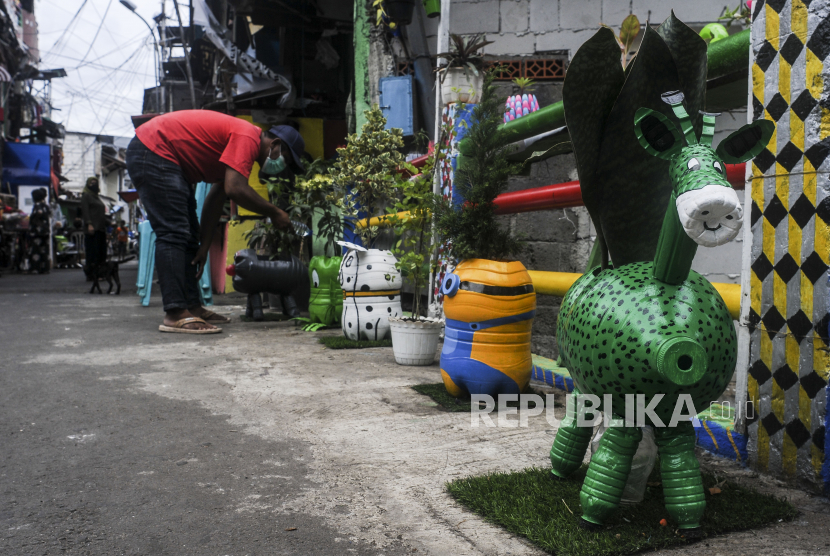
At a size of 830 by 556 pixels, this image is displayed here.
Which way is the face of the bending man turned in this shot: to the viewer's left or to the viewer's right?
to the viewer's right

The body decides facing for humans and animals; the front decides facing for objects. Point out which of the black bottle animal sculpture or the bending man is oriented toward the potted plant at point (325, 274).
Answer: the bending man

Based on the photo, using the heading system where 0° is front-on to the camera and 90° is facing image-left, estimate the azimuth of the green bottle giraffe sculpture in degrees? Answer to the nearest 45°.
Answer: approximately 315°

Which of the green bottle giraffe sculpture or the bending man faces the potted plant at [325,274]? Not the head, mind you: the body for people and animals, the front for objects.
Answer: the bending man

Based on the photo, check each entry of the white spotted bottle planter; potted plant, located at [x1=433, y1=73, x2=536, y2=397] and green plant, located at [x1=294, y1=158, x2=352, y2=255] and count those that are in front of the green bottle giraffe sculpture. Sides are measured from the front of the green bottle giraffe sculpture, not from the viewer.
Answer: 0

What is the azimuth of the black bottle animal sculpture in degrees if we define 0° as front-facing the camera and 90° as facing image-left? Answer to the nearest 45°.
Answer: approximately 90°

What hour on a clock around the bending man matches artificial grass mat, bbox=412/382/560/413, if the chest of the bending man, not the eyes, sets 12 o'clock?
The artificial grass mat is roughly at 2 o'clock from the bending man.

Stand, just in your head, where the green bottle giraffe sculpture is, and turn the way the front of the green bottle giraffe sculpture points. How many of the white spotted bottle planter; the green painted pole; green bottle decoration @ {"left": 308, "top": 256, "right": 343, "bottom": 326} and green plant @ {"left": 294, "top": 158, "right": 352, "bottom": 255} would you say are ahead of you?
0

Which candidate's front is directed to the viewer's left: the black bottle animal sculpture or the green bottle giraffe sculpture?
the black bottle animal sculpture

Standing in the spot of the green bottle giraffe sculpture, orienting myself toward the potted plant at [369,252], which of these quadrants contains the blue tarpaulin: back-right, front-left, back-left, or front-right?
front-left

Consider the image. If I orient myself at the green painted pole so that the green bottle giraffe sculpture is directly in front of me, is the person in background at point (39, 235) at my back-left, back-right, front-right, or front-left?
back-right

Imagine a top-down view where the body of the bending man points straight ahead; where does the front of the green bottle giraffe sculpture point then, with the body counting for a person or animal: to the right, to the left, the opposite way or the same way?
to the right

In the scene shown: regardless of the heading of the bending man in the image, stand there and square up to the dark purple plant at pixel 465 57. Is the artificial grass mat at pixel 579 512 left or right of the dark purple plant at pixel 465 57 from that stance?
right

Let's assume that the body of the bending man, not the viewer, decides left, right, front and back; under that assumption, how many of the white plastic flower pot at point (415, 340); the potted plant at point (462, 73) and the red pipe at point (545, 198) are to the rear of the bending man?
0

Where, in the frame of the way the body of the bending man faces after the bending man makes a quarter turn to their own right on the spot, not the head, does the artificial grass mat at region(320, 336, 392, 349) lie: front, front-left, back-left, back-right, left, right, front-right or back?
front-left

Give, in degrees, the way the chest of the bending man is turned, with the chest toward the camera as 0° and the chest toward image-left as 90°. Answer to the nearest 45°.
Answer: approximately 270°

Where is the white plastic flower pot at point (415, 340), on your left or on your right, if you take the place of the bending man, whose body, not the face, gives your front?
on your right

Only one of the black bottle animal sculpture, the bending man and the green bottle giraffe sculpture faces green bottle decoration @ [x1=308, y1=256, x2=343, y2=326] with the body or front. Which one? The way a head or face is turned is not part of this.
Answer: the bending man

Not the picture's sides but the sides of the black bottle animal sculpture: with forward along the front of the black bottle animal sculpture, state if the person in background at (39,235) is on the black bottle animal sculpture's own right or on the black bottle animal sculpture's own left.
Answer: on the black bottle animal sculpture's own right

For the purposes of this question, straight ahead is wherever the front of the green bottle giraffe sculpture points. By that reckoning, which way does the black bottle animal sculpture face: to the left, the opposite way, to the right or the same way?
to the right
